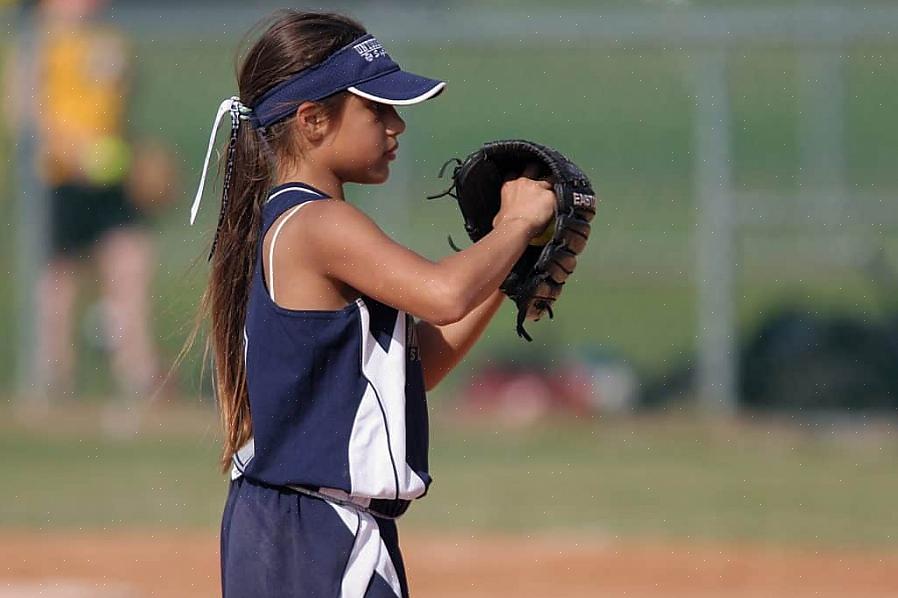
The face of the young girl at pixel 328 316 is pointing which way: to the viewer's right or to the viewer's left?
to the viewer's right

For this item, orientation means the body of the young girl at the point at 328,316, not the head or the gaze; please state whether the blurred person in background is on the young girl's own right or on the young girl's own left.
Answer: on the young girl's own left

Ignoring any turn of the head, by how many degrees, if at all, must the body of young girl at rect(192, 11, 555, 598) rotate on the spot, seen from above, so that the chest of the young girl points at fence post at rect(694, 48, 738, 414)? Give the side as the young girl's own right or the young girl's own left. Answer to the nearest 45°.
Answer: approximately 90° to the young girl's own left

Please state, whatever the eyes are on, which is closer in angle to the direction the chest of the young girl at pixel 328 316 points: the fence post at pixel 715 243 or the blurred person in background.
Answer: the fence post

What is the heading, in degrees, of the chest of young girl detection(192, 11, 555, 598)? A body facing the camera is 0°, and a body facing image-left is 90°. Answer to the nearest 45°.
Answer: approximately 270°
